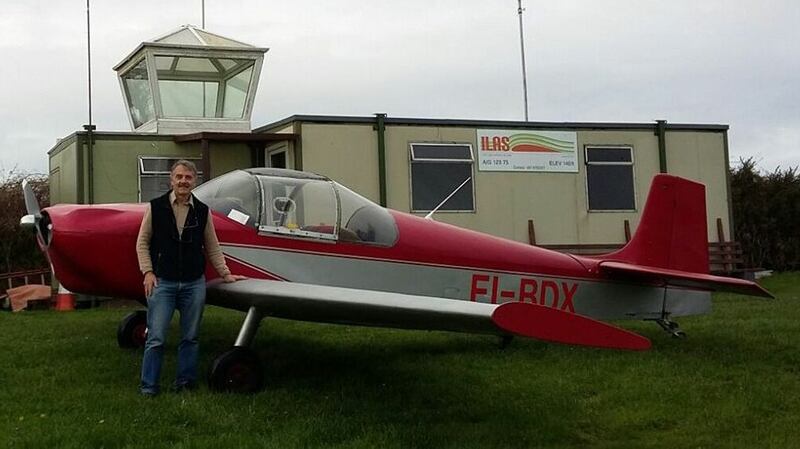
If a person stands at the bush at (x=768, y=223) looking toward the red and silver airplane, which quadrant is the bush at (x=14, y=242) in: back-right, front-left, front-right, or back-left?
front-right

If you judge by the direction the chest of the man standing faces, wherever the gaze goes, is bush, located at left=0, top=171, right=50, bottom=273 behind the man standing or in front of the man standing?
behind

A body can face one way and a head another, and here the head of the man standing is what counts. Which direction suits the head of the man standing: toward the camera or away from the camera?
toward the camera

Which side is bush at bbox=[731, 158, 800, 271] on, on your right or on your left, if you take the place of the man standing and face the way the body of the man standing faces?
on your left

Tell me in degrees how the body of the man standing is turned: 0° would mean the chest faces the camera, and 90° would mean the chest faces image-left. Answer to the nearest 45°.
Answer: approximately 0°

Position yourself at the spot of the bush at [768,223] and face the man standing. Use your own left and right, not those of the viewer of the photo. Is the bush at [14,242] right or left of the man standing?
right
